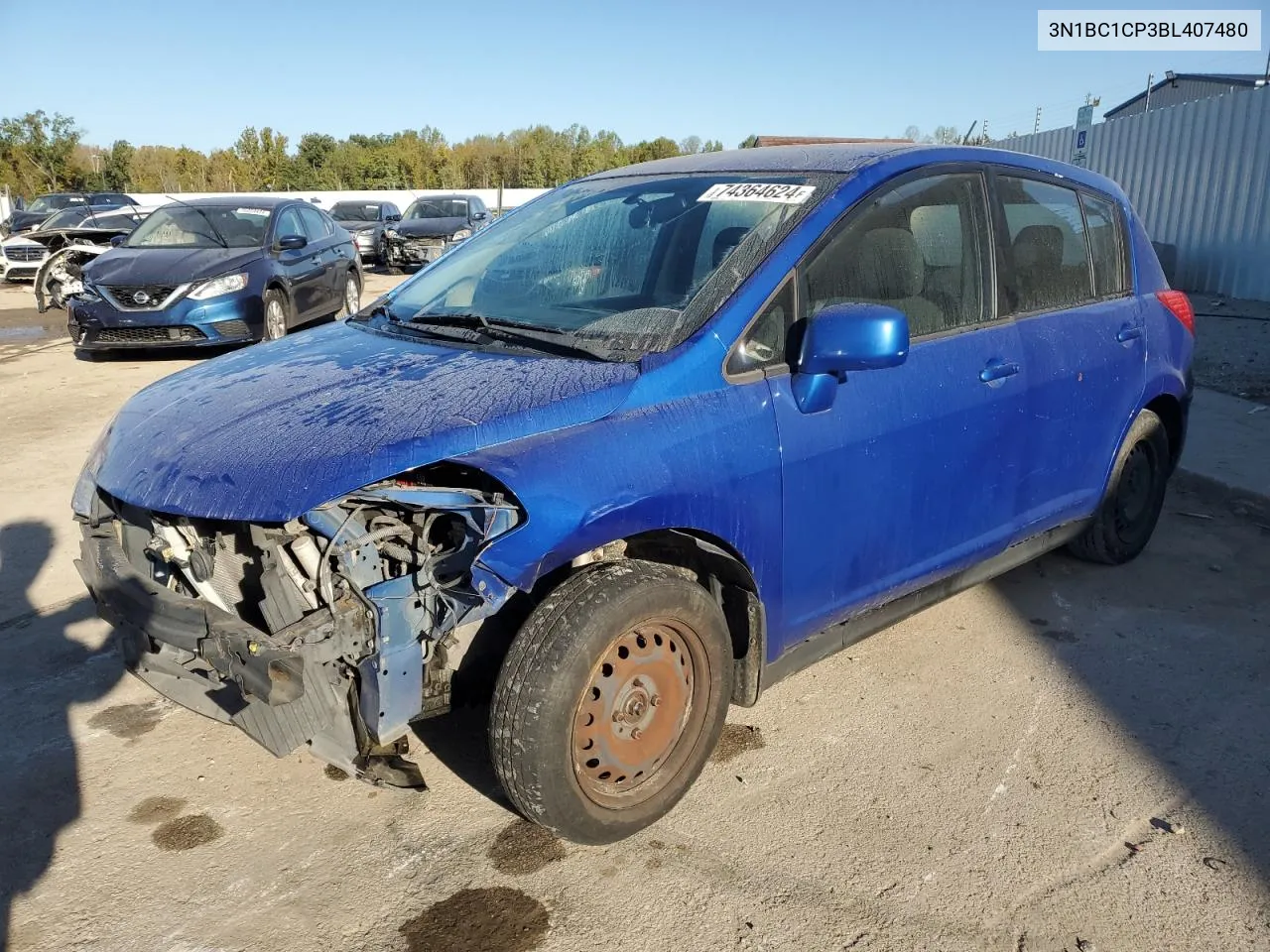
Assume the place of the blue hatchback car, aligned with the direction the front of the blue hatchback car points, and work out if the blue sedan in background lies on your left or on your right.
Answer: on your right

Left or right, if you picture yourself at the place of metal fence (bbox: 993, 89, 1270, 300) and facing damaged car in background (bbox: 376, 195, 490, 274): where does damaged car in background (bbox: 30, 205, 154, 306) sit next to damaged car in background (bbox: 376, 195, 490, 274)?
left

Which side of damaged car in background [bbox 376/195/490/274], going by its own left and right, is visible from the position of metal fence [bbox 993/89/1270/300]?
left

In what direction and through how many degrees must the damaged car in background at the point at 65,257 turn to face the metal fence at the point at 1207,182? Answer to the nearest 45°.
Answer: approximately 135° to its left

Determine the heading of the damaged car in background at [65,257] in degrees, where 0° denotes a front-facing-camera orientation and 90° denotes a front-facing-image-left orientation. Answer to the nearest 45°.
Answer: approximately 45°

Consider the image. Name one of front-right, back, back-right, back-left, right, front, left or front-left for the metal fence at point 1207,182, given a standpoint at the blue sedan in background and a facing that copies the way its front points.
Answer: back-left

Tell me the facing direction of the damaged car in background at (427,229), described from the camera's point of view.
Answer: facing the viewer and to the left of the viewer

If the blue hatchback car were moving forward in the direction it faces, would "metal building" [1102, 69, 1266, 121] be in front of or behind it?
behind

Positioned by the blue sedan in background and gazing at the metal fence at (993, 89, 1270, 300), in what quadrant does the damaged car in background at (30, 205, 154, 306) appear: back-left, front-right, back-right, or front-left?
back-left

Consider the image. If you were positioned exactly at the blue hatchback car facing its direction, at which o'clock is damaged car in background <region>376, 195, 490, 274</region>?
The damaged car in background is roughly at 4 o'clock from the blue hatchback car.

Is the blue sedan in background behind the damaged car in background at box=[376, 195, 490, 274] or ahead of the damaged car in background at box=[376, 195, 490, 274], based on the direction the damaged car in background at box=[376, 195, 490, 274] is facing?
ahead
